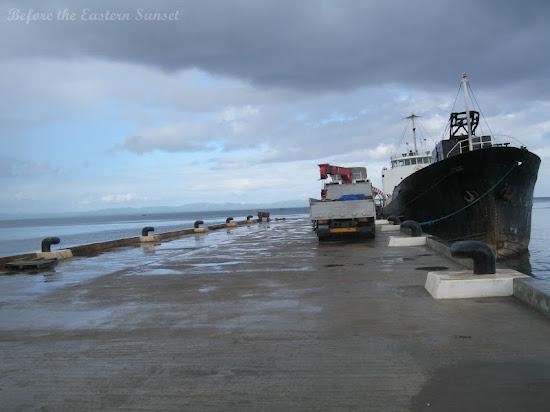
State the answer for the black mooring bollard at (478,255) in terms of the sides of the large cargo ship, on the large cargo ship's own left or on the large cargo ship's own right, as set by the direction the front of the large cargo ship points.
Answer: on the large cargo ship's own right

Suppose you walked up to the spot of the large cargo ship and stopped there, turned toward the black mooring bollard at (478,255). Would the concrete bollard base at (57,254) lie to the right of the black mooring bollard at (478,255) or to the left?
right

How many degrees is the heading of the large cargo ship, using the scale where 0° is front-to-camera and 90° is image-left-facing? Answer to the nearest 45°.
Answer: approximately 315°

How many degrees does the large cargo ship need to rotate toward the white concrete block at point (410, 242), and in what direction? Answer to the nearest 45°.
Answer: approximately 90° to its right

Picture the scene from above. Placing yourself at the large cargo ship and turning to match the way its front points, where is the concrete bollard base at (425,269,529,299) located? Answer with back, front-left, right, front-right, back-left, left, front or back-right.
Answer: front-right

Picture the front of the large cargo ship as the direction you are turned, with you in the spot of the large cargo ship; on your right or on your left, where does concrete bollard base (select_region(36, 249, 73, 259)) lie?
on your right

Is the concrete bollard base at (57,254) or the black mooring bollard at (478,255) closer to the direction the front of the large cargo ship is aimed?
the black mooring bollard

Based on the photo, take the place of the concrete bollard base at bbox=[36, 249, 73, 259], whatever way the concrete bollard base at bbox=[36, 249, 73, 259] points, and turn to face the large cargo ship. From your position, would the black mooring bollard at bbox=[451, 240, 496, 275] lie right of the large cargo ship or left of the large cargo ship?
right
